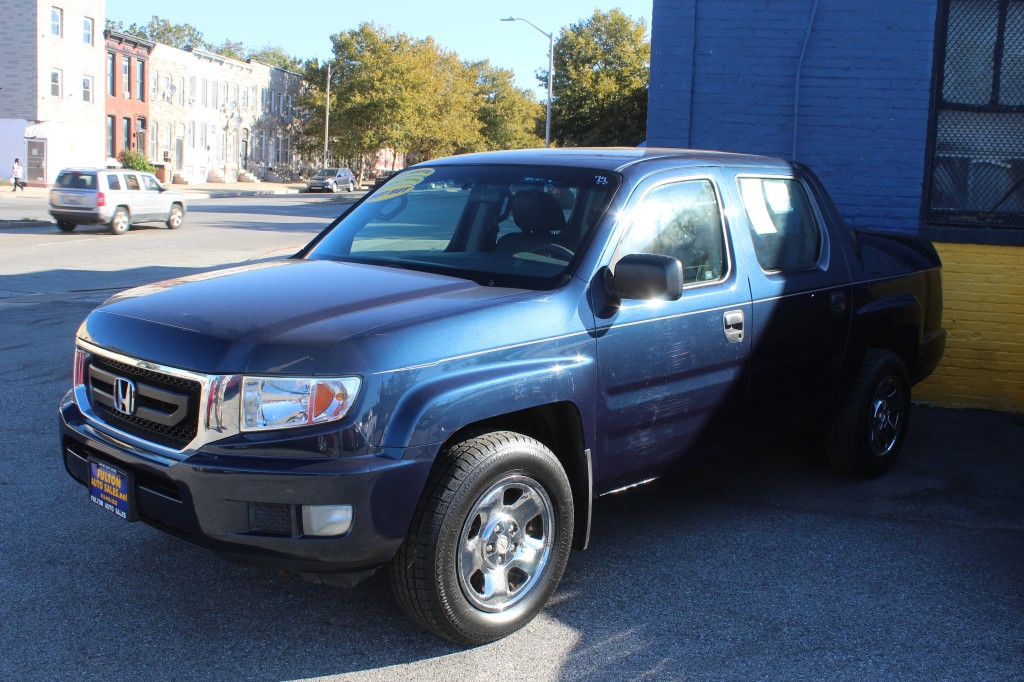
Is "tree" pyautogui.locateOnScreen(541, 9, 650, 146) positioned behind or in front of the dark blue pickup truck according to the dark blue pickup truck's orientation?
behind

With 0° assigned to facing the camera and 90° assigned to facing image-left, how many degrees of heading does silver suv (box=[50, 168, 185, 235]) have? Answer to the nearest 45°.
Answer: approximately 225°

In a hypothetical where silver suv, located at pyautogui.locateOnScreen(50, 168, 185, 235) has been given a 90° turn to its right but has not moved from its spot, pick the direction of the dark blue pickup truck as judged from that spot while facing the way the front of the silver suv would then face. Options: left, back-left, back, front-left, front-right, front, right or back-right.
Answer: front-right

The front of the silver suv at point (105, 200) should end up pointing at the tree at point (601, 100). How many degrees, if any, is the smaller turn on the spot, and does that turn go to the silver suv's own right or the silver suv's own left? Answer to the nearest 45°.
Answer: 0° — it already faces it

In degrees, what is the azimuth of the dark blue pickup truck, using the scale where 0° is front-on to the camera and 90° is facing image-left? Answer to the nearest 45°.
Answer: approximately 45°
